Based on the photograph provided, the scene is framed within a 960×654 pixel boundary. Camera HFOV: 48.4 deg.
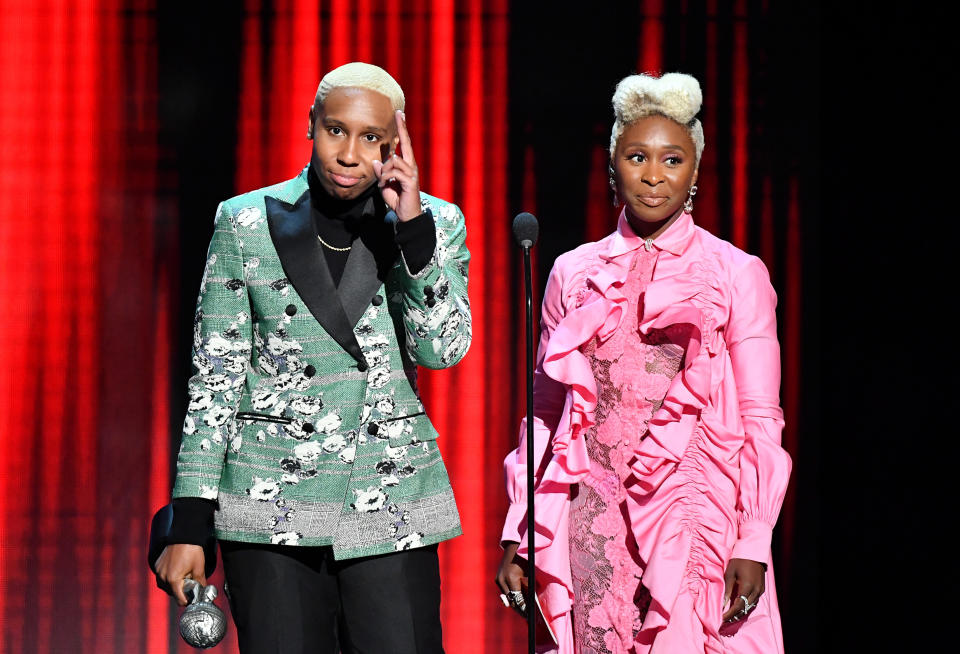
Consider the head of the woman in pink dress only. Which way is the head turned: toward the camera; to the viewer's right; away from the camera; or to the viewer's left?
toward the camera

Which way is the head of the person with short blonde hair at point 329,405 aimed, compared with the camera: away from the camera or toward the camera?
toward the camera

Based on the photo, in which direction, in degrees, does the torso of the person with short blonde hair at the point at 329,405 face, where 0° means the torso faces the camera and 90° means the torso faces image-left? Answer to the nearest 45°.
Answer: approximately 0°

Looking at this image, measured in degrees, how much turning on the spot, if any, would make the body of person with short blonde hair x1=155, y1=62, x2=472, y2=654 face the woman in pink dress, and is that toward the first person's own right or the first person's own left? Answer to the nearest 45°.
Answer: approximately 90° to the first person's own left
